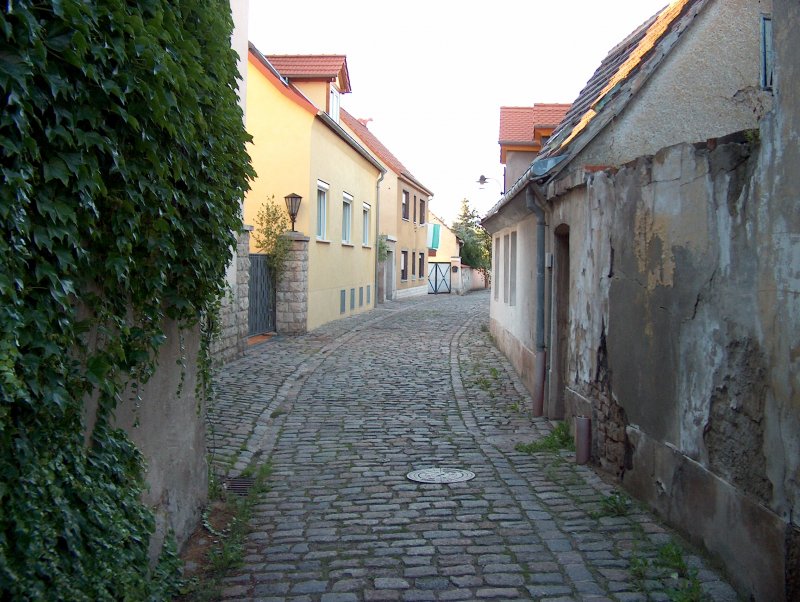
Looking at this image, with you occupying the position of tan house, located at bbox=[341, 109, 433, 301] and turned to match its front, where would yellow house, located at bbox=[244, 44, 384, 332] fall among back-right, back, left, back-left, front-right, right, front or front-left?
front-right

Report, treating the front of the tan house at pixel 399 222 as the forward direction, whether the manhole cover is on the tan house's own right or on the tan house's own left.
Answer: on the tan house's own right

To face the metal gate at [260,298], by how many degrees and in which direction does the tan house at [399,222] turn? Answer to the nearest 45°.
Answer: approximately 45° to its right

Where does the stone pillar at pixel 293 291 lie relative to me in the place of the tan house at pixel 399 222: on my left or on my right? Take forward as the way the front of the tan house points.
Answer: on my right

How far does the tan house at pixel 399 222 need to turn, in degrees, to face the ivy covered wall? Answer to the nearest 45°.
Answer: approximately 45° to its right

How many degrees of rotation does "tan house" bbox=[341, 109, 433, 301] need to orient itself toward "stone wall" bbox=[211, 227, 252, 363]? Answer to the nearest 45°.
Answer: approximately 45° to its right
